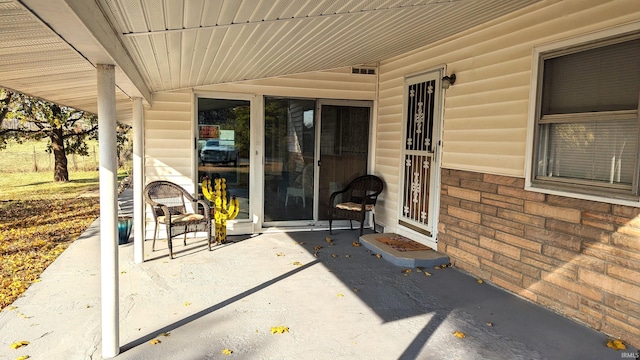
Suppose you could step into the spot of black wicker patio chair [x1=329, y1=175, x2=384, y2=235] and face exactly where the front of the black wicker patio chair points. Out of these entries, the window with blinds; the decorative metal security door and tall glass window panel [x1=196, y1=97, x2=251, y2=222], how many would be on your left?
2

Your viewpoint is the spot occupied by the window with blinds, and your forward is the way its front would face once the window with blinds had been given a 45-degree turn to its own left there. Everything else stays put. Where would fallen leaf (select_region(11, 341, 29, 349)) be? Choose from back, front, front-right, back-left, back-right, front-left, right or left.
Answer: front-right

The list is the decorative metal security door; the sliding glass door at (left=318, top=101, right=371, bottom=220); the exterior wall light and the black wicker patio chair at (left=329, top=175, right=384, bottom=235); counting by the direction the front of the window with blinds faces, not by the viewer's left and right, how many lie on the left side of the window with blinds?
0

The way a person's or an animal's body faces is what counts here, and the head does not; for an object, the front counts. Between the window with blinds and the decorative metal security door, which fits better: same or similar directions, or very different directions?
same or similar directions

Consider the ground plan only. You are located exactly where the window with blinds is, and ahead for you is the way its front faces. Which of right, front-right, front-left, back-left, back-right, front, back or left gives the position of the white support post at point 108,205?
front

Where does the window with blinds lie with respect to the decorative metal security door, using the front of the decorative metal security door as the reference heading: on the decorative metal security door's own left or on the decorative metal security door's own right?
on the decorative metal security door's own left

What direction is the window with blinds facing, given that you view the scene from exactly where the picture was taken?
facing the viewer and to the left of the viewer

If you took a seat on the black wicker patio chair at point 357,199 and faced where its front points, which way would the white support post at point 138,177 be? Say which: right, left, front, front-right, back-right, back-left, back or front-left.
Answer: front

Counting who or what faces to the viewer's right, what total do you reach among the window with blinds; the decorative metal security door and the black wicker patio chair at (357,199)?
0

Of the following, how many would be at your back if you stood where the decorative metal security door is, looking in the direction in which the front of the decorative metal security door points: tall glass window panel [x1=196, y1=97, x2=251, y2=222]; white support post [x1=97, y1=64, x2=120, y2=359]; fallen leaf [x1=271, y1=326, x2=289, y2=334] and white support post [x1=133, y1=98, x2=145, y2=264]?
0

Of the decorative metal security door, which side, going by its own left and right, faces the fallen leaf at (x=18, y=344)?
front

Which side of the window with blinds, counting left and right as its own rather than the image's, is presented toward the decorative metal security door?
right
